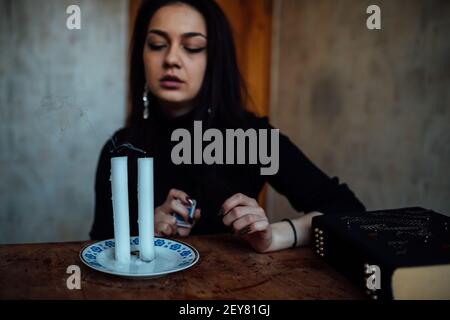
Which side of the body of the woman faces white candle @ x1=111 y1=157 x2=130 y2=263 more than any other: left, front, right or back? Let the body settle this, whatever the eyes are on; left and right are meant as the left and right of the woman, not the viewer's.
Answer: front

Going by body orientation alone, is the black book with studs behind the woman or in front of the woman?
in front

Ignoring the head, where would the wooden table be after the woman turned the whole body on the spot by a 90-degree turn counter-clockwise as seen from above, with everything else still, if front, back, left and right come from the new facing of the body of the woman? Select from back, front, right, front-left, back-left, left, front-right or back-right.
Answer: right

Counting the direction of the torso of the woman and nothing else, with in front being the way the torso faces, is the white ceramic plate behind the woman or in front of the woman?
in front

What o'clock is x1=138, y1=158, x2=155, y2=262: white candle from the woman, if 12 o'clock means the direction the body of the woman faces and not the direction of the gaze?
The white candle is roughly at 12 o'clock from the woman.

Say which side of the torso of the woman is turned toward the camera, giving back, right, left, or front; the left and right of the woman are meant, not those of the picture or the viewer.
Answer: front
